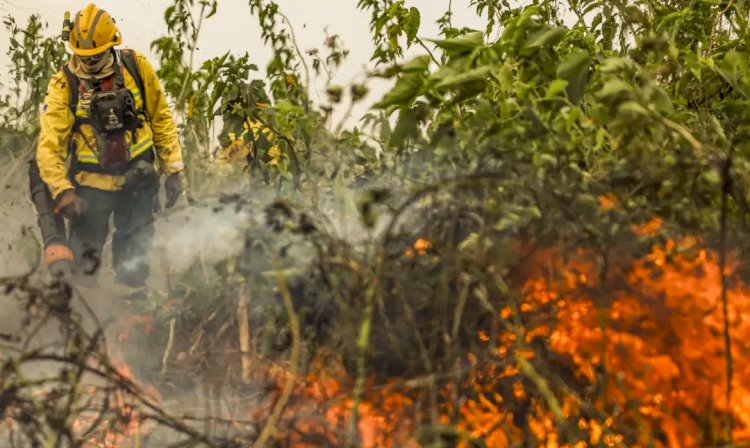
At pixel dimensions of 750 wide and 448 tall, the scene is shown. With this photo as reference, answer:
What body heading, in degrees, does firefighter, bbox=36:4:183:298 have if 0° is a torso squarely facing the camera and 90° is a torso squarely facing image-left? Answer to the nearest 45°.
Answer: approximately 0°
